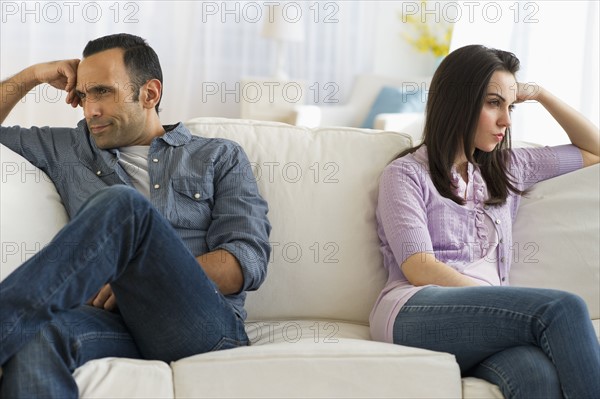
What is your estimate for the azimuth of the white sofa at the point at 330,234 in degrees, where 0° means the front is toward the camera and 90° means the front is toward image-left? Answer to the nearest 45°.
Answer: approximately 0°

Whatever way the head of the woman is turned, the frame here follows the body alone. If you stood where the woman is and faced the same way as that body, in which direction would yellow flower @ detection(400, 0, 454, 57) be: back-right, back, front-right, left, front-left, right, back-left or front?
back-left

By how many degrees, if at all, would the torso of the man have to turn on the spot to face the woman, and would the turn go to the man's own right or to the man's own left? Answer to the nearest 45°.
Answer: approximately 135° to the man's own left

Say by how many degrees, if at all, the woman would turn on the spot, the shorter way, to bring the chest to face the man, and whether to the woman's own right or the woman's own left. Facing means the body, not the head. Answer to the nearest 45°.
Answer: approximately 90° to the woman's own right

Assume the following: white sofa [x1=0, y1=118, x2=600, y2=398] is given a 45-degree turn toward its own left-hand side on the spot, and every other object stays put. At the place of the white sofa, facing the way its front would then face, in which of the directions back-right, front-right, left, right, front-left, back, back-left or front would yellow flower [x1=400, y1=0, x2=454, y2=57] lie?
back-left

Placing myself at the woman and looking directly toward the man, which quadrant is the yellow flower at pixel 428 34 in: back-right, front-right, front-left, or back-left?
back-right

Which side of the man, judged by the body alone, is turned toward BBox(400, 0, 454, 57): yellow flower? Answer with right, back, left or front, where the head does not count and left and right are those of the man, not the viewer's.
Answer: back

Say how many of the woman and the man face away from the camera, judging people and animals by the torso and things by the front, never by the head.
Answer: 0

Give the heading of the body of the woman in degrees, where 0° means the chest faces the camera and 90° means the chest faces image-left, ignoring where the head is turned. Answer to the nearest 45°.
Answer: approximately 315°

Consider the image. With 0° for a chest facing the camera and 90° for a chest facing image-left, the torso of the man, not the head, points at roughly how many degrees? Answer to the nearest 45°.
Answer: approximately 45°
